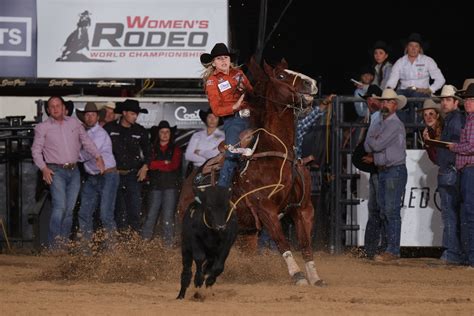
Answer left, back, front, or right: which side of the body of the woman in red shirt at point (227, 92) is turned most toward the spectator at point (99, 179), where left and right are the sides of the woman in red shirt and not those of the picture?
back

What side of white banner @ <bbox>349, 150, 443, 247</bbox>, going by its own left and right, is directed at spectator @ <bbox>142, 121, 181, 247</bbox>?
right

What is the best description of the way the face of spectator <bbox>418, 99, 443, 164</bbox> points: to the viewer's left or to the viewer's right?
to the viewer's left

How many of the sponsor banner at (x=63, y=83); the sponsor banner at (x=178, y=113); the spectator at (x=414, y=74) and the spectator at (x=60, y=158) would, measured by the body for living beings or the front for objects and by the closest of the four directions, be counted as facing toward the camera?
4

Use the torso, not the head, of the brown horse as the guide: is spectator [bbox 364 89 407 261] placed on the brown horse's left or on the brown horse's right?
on the brown horse's left

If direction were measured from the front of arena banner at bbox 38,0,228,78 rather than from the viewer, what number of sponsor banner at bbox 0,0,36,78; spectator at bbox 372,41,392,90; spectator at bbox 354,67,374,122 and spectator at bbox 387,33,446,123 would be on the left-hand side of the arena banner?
3

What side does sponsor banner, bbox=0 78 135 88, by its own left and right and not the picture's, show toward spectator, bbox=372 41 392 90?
left

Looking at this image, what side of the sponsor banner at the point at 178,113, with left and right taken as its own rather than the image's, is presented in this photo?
front

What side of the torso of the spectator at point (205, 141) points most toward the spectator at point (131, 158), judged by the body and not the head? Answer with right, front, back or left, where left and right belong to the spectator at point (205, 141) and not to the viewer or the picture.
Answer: right

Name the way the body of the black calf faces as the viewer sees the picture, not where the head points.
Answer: toward the camera

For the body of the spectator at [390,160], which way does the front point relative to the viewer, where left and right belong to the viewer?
facing the viewer and to the left of the viewer

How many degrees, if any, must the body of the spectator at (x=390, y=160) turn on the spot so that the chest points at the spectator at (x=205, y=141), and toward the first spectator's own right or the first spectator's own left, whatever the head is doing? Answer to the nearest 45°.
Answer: approximately 45° to the first spectator's own right
